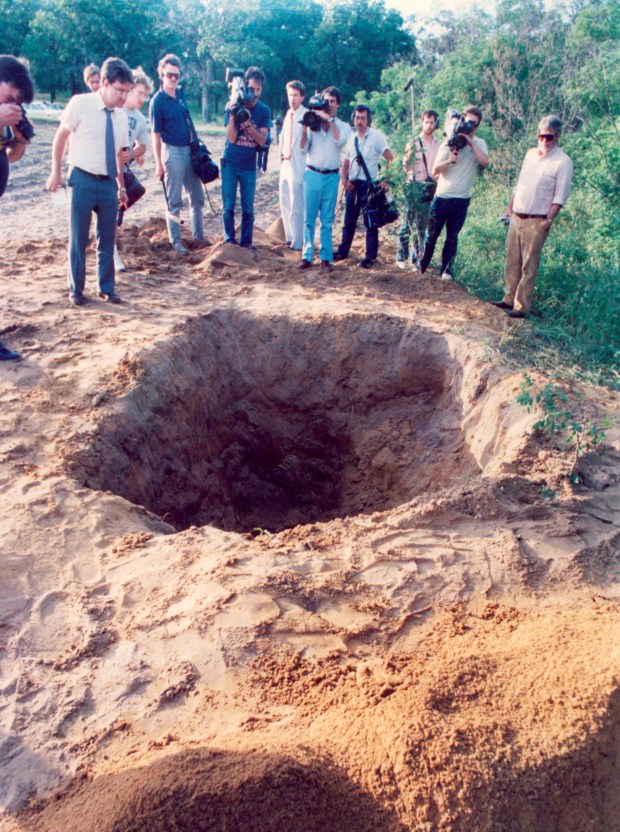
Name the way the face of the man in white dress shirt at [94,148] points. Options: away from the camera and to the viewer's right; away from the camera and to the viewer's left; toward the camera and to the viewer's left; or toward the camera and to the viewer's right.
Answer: toward the camera and to the viewer's right

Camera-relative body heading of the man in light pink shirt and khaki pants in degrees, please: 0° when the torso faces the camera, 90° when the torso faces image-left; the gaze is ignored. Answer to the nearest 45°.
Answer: approximately 45°

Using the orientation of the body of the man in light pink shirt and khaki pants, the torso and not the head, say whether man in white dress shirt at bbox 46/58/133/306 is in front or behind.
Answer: in front

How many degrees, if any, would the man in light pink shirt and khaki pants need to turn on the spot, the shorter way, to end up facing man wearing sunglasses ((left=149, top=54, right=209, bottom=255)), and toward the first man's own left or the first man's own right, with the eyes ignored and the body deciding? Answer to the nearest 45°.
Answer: approximately 45° to the first man's own right

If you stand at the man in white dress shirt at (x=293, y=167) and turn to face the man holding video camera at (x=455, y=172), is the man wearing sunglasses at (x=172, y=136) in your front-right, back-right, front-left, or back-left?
back-right

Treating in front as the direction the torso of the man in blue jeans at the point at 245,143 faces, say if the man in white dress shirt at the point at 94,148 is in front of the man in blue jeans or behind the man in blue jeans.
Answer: in front

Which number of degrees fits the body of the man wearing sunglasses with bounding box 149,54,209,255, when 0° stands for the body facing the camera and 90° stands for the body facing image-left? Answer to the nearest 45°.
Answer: approximately 315°

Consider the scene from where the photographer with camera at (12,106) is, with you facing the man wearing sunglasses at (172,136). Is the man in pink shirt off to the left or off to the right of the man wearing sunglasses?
right

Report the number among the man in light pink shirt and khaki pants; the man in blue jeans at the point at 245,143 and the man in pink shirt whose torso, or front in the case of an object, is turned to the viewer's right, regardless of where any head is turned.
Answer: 0

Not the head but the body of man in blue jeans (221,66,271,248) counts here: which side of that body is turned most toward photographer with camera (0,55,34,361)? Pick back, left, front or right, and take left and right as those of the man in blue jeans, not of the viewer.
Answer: front

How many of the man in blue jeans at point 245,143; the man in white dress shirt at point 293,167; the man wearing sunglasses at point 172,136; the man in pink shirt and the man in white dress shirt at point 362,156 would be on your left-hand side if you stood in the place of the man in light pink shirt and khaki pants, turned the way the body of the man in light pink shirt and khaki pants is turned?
0

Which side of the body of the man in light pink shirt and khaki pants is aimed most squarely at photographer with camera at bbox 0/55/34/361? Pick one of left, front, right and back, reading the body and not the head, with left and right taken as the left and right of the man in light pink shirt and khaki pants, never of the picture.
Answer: front

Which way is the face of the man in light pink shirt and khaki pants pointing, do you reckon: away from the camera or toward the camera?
toward the camera

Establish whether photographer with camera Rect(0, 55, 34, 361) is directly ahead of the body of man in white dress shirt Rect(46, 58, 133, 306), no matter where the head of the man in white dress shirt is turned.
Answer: no

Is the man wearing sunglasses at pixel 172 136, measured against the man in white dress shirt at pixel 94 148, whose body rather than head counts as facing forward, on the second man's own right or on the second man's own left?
on the second man's own left

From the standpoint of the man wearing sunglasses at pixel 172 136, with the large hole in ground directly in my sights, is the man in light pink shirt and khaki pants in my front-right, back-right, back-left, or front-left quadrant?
front-left

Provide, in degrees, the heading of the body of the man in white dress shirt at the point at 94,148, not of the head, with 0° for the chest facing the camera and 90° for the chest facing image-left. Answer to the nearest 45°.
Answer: approximately 315°

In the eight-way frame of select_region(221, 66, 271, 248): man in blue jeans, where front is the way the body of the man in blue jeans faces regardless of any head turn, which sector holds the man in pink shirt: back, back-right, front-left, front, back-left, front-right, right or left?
back-left

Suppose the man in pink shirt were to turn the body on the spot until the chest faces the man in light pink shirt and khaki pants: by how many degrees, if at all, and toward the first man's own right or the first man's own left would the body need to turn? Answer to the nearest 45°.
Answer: approximately 45° to the first man's own left
